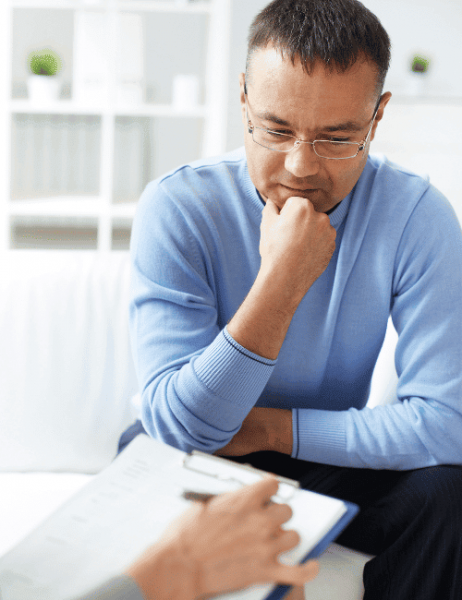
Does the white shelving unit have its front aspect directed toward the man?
yes

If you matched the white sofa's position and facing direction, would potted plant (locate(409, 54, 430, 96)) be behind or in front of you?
behind

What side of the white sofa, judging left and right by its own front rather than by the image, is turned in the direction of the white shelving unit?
back

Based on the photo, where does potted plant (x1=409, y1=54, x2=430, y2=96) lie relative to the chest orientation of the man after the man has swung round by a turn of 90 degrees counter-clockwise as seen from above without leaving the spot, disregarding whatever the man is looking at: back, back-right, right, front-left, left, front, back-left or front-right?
left

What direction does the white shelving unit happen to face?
toward the camera

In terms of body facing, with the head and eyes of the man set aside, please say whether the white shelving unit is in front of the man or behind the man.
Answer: behind

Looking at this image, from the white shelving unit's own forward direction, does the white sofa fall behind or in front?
in front

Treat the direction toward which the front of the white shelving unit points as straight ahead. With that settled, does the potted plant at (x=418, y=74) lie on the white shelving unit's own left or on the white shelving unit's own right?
on the white shelving unit's own left

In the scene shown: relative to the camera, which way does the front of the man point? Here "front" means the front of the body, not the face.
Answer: toward the camera

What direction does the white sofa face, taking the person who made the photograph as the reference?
facing the viewer
